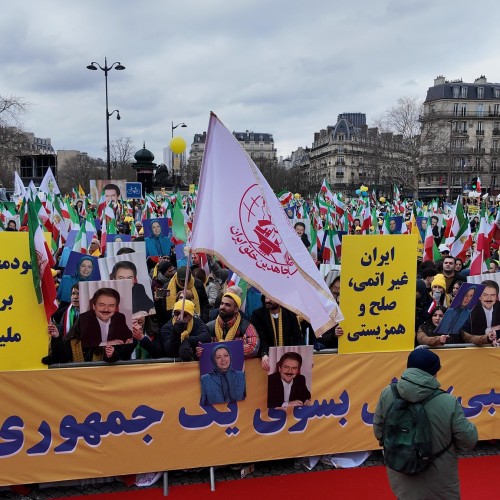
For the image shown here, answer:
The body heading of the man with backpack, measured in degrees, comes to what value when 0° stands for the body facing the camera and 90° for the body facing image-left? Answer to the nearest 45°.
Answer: approximately 225°

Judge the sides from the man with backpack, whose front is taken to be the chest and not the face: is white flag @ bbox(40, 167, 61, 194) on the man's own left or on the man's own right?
on the man's own left

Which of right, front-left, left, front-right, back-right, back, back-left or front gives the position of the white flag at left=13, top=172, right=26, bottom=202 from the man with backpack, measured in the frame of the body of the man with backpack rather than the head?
left

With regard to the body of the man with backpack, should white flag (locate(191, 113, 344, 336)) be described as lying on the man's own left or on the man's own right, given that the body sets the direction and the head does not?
on the man's own left

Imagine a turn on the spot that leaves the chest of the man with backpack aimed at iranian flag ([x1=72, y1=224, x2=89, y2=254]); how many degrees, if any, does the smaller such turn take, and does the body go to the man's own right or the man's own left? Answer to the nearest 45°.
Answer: approximately 90° to the man's own left
